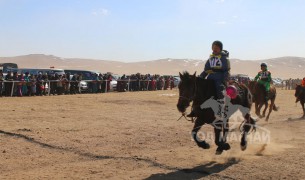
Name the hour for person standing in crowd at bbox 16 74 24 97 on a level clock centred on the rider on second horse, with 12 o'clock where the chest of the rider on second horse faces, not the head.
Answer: The person standing in crowd is roughly at 2 o'clock from the rider on second horse.

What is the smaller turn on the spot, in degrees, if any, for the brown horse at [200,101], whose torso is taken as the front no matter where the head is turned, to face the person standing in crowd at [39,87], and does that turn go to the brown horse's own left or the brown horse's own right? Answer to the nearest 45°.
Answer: approximately 90° to the brown horse's own right

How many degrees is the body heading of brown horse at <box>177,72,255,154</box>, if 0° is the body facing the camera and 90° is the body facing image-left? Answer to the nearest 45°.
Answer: approximately 45°

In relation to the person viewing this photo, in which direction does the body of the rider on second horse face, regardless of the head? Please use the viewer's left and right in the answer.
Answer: facing the viewer and to the left of the viewer

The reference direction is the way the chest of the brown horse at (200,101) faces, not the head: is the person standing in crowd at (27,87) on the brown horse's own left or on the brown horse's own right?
on the brown horse's own right

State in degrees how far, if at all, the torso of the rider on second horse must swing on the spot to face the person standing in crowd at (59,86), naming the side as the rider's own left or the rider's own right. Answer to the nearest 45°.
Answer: approximately 90° to the rider's own right

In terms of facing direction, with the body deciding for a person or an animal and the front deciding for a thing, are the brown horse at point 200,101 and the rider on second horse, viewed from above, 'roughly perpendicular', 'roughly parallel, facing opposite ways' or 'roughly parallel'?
roughly parallel

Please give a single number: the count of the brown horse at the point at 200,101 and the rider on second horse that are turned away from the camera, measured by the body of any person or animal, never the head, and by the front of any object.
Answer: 0

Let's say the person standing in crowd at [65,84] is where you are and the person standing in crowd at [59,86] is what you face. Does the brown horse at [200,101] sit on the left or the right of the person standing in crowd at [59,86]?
left

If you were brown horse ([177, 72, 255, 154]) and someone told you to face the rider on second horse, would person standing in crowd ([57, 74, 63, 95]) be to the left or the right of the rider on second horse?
left

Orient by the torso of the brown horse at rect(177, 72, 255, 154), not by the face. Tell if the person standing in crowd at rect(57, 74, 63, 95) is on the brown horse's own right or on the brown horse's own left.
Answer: on the brown horse's own right
